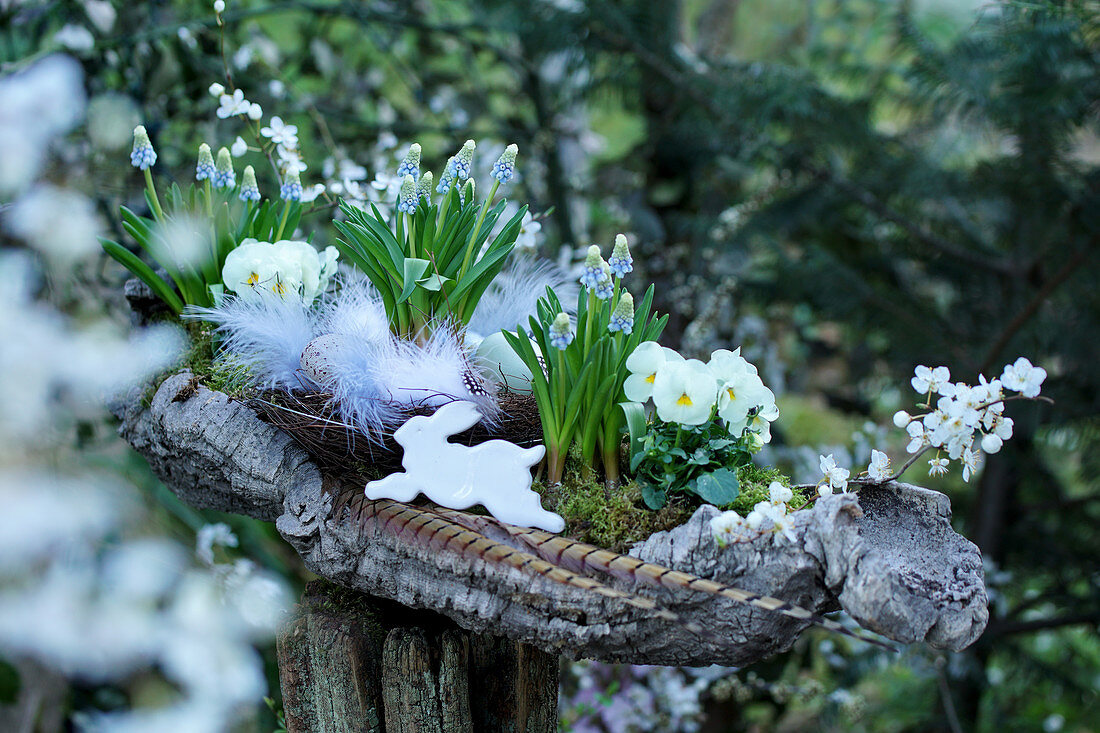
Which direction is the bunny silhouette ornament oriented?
to the viewer's left
